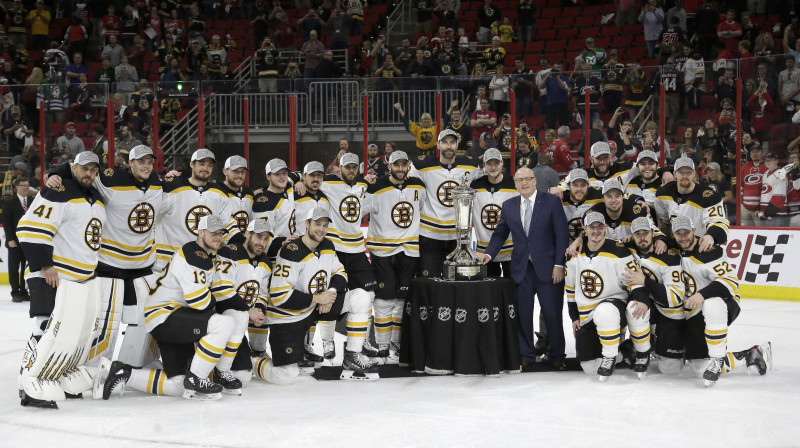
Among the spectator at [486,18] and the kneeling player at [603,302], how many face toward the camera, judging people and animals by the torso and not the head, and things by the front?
2

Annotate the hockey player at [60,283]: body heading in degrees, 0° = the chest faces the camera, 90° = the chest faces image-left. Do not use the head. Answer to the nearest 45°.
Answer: approximately 315°

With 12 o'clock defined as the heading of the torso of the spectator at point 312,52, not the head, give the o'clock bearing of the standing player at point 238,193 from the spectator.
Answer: The standing player is roughly at 12 o'clock from the spectator.

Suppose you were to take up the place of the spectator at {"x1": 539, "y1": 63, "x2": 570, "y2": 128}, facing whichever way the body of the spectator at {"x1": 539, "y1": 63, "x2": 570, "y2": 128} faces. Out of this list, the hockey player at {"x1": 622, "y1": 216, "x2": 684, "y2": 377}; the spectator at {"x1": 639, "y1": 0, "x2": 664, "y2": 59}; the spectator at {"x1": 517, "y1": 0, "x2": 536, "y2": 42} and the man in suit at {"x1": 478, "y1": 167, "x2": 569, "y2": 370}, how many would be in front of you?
2

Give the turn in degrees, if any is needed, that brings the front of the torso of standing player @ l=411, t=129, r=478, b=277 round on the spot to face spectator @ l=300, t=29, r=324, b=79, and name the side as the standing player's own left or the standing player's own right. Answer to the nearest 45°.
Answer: approximately 180°

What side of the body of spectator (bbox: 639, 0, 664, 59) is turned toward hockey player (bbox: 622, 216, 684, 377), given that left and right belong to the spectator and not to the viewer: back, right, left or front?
front

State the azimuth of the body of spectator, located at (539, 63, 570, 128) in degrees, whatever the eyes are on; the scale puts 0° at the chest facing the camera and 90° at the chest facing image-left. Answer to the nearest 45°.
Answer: approximately 0°

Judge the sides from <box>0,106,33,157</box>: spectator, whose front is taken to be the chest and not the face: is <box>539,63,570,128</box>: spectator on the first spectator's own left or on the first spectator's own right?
on the first spectator's own left

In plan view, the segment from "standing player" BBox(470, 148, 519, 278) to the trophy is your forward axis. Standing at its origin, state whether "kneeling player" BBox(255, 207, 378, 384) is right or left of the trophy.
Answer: right
